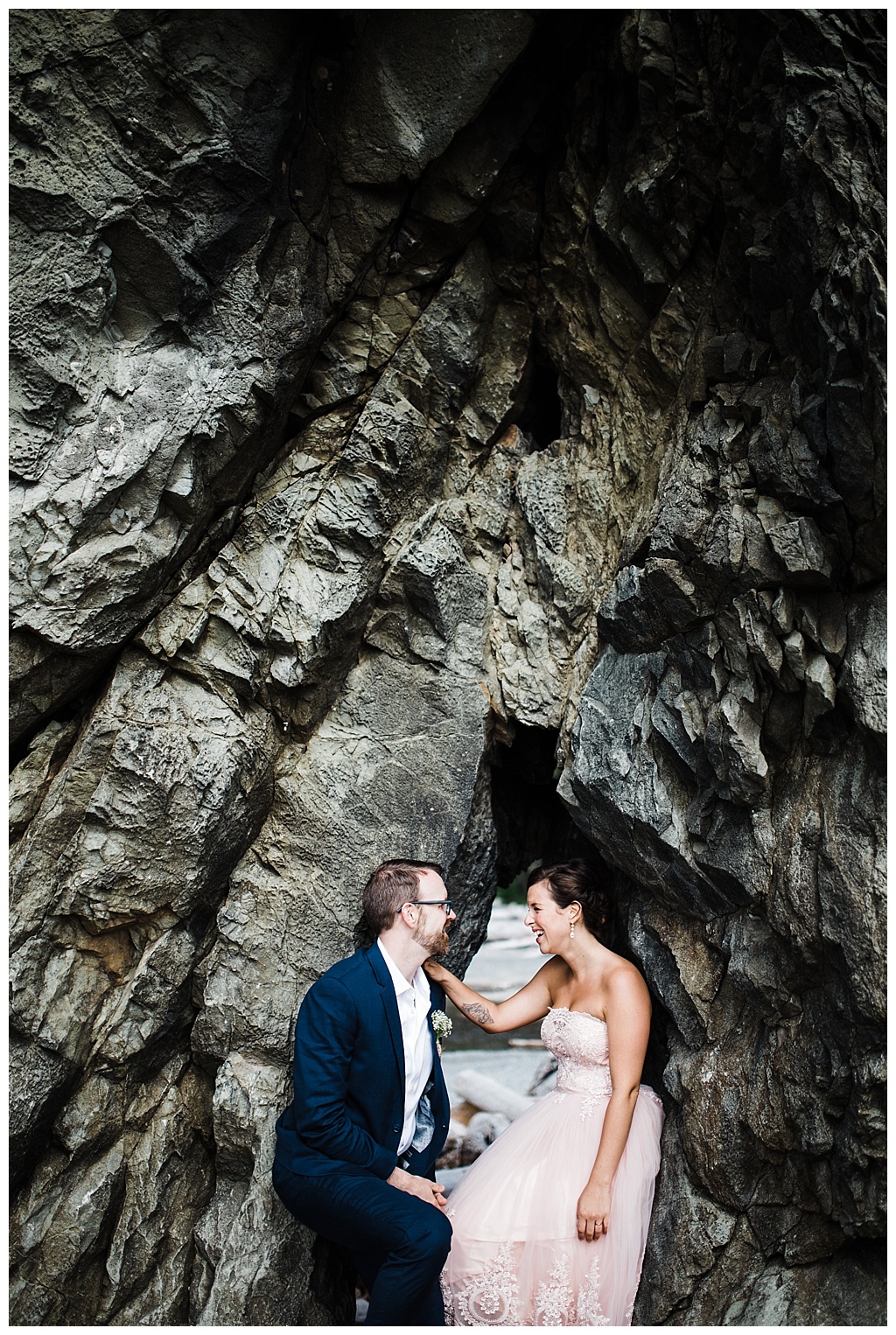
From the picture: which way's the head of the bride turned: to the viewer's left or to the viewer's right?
to the viewer's left

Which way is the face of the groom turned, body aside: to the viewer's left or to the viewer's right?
to the viewer's right

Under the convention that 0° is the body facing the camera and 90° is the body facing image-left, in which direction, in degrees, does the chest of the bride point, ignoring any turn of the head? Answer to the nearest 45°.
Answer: approximately 45°

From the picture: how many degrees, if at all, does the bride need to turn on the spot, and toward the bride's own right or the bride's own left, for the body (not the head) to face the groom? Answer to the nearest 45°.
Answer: approximately 45° to the bride's own right
